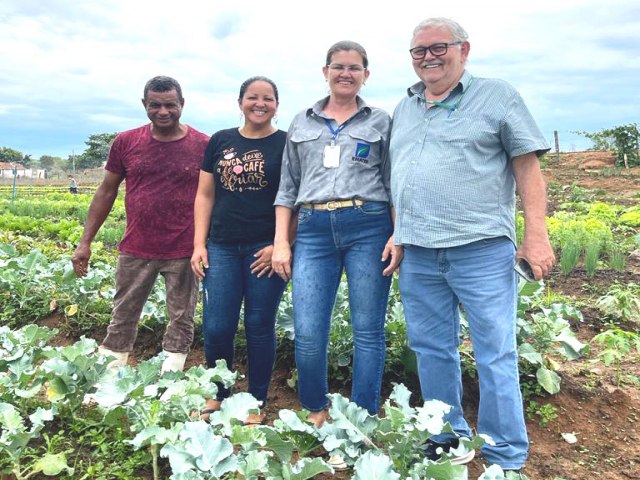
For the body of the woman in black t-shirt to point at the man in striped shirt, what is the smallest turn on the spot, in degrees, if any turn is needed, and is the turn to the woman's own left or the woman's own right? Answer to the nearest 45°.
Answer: approximately 45° to the woman's own left

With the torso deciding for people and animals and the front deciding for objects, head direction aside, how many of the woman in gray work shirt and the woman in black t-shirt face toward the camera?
2

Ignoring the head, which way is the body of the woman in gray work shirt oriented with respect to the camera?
toward the camera

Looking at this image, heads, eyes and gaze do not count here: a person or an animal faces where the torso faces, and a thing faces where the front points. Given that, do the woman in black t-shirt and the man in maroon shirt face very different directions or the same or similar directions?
same or similar directions

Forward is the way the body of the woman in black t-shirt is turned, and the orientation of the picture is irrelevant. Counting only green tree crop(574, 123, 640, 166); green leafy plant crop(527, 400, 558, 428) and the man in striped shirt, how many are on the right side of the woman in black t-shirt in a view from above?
0

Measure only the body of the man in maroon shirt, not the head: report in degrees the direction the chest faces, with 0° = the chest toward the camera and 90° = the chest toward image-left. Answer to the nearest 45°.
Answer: approximately 0°

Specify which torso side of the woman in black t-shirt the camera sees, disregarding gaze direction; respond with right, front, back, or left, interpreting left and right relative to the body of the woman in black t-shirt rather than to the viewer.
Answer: front

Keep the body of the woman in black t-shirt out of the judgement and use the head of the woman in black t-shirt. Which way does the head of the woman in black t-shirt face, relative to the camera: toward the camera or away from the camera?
toward the camera

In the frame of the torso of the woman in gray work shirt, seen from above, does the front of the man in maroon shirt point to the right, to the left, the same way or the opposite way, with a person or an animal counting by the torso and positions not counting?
the same way

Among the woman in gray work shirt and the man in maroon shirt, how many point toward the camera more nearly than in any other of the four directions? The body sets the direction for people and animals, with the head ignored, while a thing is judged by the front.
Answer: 2

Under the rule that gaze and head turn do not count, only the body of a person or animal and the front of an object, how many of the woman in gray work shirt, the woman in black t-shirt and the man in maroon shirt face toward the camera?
3

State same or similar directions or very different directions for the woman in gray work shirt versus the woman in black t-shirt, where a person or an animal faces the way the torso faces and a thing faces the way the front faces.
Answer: same or similar directions
